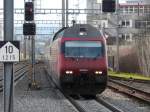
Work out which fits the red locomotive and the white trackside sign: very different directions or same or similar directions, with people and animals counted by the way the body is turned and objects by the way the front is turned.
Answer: same or similar directions

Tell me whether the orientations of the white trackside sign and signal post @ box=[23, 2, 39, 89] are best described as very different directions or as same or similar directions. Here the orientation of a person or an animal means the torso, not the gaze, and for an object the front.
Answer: same or similar directions

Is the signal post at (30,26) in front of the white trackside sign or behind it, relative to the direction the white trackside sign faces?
behind

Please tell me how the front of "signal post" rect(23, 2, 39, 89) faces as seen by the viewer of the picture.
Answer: facing the viewer

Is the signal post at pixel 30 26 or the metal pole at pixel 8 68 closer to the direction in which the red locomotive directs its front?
the metal pole

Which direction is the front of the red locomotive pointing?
toward the camera

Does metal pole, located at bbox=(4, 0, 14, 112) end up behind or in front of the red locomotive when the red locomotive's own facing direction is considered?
in front

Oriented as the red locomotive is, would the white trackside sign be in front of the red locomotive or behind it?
in front
